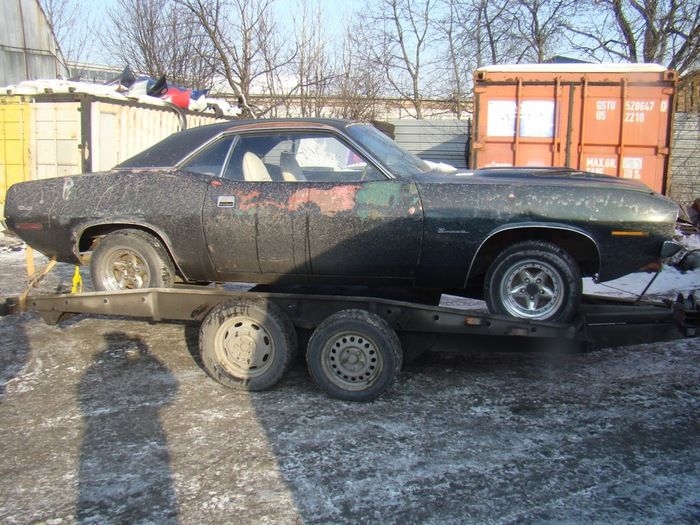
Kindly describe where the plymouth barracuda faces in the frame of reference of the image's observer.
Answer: facing to the right of the viewer

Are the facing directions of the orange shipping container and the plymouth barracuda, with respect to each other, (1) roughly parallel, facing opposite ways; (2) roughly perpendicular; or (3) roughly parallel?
roughly perpendicular

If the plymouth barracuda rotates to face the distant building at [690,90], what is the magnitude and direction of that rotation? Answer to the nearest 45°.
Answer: approximately 45° to its left

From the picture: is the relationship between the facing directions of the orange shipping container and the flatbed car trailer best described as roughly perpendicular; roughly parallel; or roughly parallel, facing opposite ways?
roughly perpendicular

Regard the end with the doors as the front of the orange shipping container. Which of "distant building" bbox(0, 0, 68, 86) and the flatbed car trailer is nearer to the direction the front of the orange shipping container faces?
the flatbed car trailer

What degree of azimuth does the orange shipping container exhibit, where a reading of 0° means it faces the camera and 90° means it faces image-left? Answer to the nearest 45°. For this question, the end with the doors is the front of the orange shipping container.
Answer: approximately 0°

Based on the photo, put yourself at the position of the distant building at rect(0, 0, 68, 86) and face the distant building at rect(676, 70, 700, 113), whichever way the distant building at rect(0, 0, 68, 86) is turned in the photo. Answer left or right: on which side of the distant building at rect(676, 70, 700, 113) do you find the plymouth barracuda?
right
